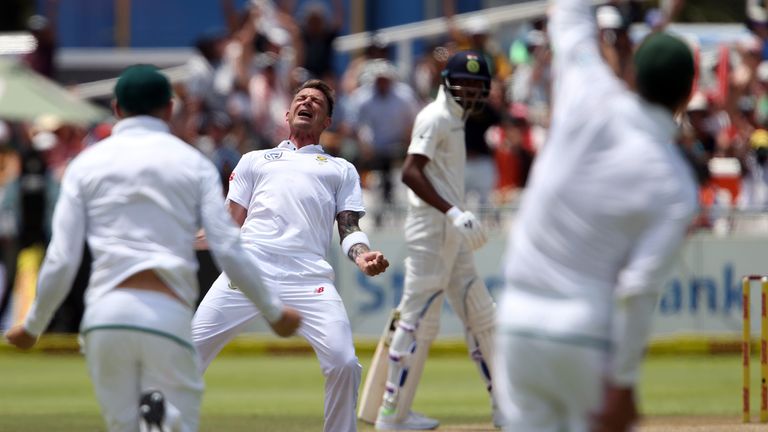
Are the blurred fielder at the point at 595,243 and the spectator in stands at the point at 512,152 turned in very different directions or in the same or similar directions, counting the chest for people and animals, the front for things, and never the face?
very different directions

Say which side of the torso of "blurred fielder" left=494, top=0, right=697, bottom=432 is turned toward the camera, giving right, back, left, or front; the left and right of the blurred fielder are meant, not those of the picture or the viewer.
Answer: back

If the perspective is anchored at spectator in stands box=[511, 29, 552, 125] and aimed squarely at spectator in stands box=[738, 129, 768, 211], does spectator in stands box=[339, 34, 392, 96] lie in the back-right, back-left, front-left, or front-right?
back-right

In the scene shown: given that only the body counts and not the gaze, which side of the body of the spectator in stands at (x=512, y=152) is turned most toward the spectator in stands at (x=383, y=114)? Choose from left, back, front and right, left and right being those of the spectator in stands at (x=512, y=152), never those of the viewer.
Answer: right

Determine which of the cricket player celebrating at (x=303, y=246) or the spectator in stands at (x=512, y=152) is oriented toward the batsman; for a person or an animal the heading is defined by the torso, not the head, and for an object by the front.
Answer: the spectator in stands

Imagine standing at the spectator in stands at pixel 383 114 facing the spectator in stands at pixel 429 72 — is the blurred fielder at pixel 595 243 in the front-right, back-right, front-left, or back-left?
back-right

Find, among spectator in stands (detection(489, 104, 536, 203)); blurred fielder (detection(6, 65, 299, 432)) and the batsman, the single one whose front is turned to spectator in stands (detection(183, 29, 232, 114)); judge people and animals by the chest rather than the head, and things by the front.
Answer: the blurred fielder

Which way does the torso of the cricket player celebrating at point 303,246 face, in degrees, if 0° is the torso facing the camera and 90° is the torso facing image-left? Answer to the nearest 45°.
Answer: approximately 0°
